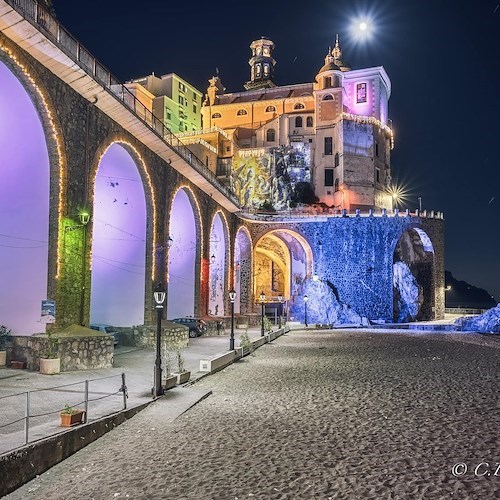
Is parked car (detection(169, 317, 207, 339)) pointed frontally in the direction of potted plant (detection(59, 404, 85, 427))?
no

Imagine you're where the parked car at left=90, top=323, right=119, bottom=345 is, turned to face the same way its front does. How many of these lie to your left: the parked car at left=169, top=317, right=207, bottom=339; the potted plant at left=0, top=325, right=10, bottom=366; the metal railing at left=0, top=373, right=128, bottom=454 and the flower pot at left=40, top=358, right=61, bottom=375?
1

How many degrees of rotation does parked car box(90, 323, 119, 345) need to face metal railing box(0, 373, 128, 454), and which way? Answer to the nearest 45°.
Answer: approximately 45° to its right

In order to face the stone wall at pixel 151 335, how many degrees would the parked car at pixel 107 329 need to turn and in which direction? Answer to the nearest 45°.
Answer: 0° — it already faces it

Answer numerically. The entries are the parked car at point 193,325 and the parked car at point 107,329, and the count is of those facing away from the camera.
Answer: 0

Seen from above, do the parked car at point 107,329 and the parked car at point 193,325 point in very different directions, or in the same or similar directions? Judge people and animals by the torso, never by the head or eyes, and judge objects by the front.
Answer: same or similar directions

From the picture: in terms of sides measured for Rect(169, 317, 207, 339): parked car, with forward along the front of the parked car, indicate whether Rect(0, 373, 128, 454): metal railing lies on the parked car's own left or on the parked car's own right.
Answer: on the parked car's own right
